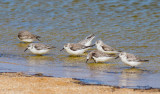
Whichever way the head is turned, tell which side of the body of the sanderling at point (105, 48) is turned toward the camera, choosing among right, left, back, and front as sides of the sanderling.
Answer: left

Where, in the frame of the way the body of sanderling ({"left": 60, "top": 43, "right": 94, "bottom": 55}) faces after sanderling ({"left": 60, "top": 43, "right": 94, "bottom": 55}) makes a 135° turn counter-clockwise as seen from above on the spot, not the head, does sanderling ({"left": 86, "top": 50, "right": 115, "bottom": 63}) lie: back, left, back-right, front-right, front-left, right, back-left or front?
front

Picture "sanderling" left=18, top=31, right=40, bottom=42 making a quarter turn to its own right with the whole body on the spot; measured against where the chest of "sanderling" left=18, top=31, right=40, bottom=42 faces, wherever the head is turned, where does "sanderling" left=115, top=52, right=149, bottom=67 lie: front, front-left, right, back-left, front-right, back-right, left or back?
back-right

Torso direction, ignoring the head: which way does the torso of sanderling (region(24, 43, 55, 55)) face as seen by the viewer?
to the viewer's left

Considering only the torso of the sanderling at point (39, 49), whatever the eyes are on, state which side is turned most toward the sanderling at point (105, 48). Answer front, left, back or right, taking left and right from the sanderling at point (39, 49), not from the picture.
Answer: back

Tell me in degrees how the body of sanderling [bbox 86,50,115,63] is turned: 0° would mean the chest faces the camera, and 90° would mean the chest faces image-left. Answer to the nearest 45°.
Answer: approximately 90°

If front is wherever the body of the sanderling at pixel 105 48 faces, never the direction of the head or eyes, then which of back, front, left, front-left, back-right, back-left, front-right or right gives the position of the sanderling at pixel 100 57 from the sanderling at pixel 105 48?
left

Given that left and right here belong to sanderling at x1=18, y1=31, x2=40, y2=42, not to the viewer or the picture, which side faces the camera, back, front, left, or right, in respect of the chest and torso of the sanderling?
left

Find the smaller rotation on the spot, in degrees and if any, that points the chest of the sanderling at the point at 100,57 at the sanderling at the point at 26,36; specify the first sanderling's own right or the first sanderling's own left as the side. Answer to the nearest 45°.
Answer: approximately 45° to the first sanderling's own right
